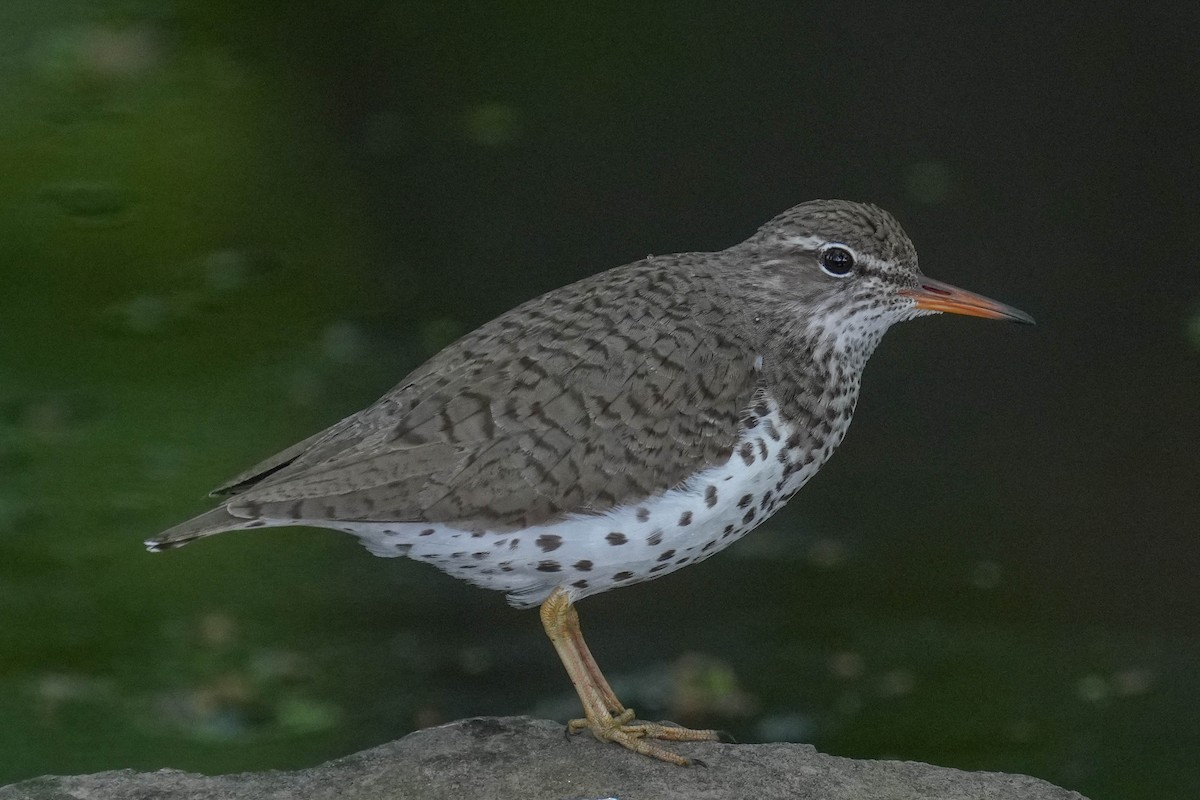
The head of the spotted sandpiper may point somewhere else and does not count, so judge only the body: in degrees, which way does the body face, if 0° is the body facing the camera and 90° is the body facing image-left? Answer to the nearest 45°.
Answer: approximately 270°
